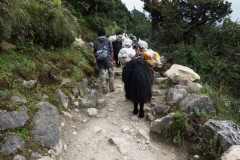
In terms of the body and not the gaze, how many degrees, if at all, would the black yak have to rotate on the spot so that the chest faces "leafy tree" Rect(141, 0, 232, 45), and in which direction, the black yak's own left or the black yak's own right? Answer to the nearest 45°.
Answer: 0° — it already faces it

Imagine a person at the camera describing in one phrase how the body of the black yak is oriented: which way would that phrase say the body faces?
away from the camera

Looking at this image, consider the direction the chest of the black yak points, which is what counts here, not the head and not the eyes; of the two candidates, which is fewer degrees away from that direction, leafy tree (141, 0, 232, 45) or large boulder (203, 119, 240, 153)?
the leafy tree

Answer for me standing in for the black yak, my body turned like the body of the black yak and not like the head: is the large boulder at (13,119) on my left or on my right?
on my left

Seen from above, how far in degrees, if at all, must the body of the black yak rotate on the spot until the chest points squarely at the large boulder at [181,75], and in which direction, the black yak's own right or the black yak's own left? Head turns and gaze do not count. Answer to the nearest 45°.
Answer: approximately 45° to the black yak's own right

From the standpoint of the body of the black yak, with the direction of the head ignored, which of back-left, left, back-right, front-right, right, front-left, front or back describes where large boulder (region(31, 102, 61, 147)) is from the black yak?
back-left

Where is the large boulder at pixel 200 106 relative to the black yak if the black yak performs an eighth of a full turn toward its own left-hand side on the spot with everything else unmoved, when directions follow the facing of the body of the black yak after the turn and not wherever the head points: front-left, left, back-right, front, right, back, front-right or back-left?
back-right

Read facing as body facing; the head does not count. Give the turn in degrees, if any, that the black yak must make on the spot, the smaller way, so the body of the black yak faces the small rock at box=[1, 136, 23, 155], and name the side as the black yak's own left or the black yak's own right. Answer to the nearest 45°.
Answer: approximately 135° to the black yak's own left
